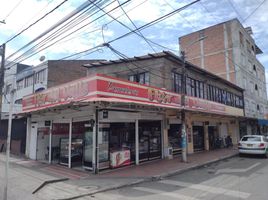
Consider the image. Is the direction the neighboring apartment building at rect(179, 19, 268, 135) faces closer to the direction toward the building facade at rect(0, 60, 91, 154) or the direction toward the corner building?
the corner building

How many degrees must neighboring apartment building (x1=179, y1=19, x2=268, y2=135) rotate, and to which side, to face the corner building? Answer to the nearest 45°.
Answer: approximately 45° to its right

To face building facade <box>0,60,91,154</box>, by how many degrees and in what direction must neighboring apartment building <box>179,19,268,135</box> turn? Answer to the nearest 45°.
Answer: approximately 90° to its right

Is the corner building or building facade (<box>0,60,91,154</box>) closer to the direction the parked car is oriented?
the building facade

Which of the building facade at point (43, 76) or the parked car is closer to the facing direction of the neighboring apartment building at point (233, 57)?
the parked car

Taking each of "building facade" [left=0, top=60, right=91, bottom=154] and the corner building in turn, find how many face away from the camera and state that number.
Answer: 0
